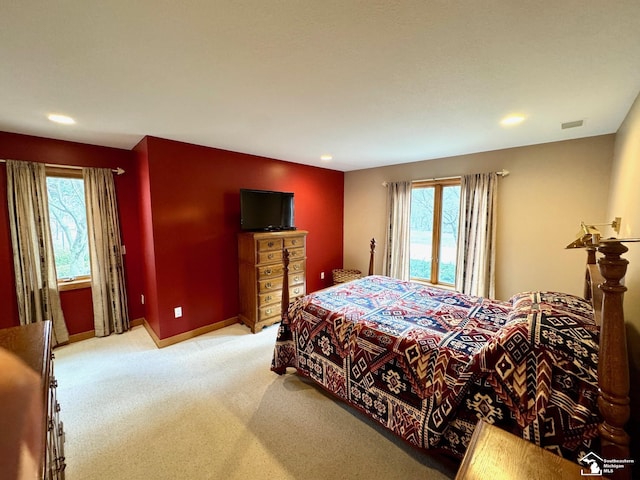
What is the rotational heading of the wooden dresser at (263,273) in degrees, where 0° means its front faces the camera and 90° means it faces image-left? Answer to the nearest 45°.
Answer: approximately 315°

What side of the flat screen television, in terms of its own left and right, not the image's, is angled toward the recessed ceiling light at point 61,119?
right

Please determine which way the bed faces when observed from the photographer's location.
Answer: facing away from the viewer and to the left of the viewer

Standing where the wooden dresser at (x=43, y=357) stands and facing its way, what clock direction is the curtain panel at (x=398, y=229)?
The curtain panel is roughly at 12 o'clock from the wooden dresser.

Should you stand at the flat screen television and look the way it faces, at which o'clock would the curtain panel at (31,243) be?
The curtain panel is roughly at 4 o'clock from the flat screen television.

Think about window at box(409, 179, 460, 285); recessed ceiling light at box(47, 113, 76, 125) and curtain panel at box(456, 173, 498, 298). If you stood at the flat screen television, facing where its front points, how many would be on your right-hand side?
1

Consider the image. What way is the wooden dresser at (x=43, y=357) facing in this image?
to the viewer's right

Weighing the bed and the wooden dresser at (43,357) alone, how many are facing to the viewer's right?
1

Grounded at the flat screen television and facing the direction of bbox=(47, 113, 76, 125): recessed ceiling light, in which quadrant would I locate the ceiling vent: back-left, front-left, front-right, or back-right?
back-left
